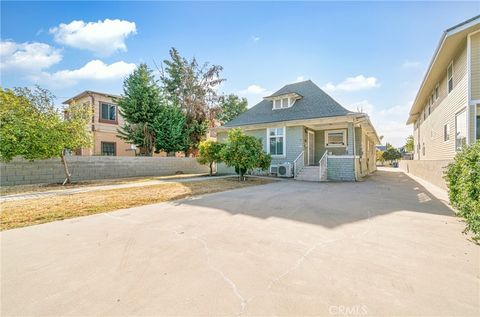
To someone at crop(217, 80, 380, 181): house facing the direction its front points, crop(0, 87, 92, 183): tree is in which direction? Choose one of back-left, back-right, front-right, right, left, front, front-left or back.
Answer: front-right

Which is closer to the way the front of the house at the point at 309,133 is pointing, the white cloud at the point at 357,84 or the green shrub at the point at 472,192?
the green shrub

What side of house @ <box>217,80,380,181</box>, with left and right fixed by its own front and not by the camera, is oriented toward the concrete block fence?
right

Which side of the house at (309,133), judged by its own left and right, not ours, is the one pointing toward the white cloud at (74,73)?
right

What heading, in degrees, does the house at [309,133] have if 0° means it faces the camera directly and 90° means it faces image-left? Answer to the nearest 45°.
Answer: approximately 0°
